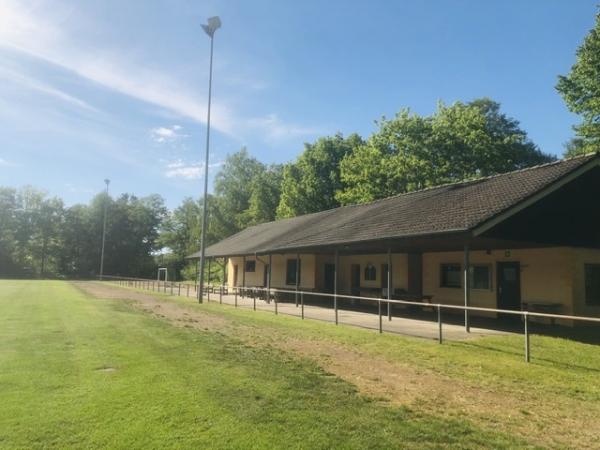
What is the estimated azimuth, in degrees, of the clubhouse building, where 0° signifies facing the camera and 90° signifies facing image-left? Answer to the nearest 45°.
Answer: approximately 45°

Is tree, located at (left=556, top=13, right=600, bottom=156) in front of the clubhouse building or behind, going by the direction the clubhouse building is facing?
behind

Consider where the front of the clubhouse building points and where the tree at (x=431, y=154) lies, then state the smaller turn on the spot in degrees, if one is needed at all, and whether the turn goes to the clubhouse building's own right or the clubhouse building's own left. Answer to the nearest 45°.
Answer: approximately 135° to the clubhouse building's own right
